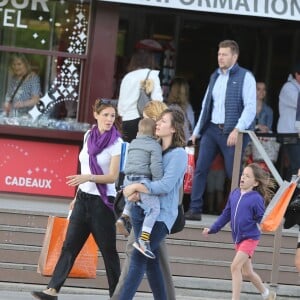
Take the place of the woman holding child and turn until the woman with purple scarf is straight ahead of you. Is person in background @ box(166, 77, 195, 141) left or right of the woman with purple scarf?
right

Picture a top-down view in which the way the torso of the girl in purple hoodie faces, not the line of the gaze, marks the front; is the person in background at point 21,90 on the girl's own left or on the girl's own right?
on the girl's own right

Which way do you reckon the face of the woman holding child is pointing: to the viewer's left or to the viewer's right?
to the viewer's left

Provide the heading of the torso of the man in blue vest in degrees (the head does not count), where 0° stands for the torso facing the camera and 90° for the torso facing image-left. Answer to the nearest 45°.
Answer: approximately 45°

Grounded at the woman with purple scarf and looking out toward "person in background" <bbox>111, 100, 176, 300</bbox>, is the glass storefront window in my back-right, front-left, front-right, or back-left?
back-left

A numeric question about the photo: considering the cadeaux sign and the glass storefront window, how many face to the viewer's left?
0

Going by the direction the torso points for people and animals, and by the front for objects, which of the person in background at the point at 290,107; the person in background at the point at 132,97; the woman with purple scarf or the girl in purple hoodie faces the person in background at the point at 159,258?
the girl in purple hoodie

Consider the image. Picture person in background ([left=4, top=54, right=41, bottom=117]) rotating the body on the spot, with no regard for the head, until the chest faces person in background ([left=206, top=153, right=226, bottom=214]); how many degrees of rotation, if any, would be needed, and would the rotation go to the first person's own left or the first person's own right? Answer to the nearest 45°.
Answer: approximately 135° to the first person's own left

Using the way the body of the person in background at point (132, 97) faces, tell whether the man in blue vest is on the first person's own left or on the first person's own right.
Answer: on the first person's own right
